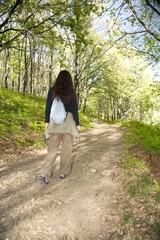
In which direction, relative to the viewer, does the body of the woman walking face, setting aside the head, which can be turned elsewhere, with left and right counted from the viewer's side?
facing away from the viewer

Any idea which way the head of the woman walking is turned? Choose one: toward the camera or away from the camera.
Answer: away from the camera
